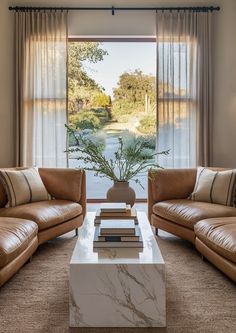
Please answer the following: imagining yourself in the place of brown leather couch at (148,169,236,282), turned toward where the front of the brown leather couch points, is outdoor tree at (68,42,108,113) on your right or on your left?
on your right

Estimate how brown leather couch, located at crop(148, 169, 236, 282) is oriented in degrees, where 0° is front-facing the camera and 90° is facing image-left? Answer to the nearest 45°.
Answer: approximately 45°

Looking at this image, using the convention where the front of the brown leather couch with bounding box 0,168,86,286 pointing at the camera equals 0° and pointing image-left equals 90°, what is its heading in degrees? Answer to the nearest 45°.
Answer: approximately 315°

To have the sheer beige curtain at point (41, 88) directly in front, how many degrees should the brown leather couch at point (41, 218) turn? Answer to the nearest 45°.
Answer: approximately 135° to its left

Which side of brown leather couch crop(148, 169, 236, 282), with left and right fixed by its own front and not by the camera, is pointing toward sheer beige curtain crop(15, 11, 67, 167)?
right

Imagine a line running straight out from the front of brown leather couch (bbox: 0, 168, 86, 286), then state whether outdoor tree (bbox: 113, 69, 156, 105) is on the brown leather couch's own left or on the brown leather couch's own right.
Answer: on the brown leather couch's own left

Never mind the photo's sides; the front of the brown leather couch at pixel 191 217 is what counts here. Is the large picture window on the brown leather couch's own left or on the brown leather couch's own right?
on the brown leather couch's own right

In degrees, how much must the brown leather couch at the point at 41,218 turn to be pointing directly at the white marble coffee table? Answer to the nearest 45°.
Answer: approximately 45° to its right

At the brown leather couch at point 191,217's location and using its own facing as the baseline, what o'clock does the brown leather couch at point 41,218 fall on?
the brown leather couch at point 41,218 is roughly at 1 o'clock from the brown leather couch at point 191,217.

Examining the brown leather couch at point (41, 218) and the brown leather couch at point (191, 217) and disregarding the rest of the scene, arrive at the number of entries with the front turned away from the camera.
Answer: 0
